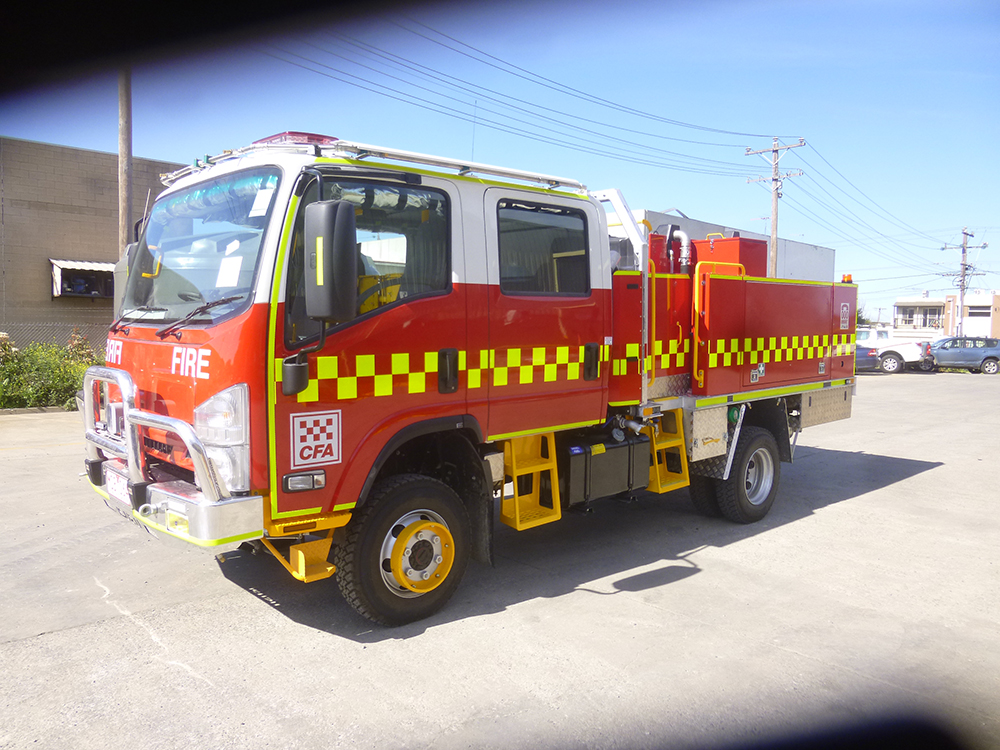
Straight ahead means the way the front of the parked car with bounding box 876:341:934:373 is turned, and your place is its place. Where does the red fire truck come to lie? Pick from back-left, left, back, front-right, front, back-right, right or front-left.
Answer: left

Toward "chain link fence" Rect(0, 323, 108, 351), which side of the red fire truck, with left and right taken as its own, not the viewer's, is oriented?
right

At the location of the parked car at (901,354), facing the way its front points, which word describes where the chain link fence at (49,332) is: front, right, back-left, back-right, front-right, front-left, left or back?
front-left

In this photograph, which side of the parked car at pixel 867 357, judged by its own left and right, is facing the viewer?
left

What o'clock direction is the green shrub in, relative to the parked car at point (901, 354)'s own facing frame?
The green shrub is roughly at 10 o'clock from the parked car.

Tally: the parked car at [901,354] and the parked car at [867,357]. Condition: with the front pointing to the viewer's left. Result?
2

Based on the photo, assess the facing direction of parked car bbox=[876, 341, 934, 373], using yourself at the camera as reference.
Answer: facing to the left of the viewer

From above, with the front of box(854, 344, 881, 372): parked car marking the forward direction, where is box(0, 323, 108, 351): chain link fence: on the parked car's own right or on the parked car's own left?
on the parked car's own left

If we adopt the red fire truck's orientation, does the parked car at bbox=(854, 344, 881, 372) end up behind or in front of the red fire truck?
behind

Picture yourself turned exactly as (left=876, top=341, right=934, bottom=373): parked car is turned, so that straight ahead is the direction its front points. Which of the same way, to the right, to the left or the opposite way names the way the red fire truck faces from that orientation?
to the left

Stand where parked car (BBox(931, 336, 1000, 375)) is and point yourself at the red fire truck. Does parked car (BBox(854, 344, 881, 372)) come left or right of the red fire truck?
right

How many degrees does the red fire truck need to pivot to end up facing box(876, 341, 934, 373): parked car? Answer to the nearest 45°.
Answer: approximately 180°
